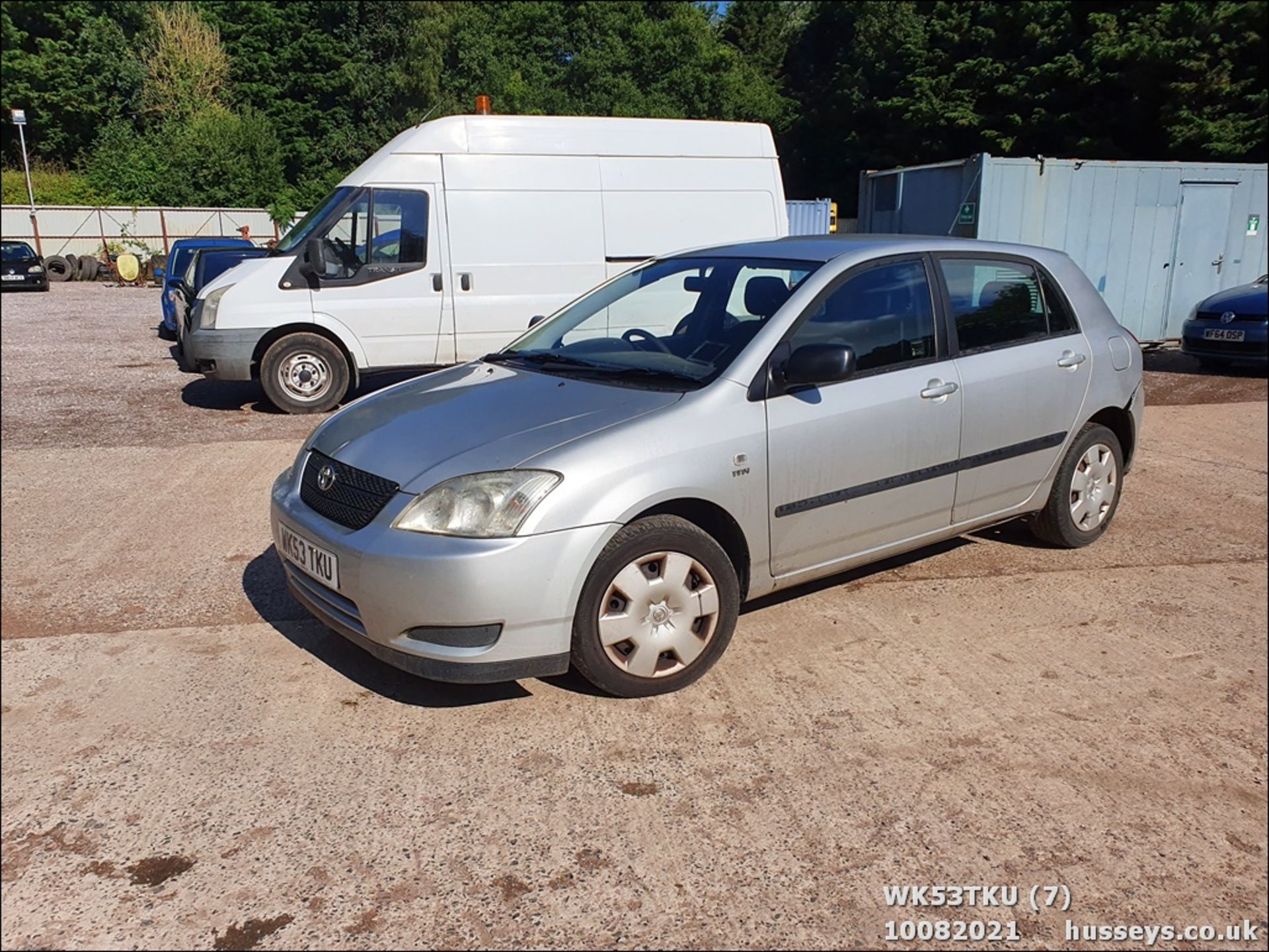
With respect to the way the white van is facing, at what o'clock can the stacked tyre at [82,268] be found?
The stacked tyre is roughly at 2 o'clock from the white van.

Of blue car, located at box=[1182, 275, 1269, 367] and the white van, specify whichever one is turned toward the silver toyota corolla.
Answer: the blue car

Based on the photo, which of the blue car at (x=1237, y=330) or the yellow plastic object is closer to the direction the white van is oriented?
the yellow plastic object

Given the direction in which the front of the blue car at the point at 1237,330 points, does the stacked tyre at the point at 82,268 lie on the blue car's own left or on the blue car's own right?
on the blue car's own right

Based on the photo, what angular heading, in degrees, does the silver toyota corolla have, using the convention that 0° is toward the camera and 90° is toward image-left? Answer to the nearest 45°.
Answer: approximately 45°

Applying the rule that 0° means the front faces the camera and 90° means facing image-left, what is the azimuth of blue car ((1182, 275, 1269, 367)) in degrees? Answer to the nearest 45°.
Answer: approximately 45°

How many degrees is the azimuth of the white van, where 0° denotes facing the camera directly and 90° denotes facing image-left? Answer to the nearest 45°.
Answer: approximately 90°

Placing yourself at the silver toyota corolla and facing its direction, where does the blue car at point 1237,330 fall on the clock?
The blue car is roughly at 7 o'clock from the silver toyota corolla.
